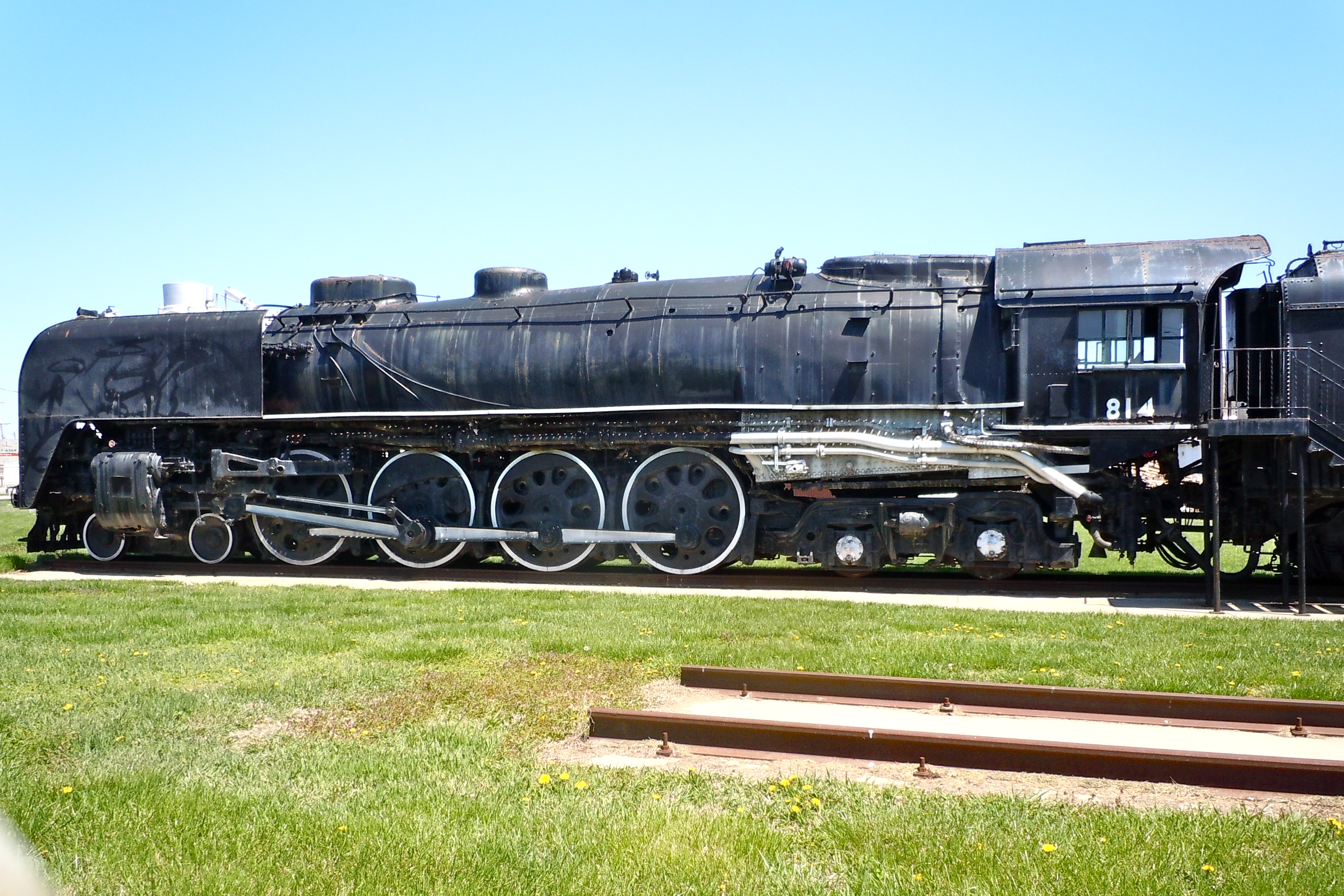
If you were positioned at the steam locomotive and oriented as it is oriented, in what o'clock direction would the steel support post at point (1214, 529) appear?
The steel support post is roughly at 7 o'clock from the steam locomotive.

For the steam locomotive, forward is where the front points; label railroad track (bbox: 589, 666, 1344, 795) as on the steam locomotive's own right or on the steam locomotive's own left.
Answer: on the steam locomotive's own left

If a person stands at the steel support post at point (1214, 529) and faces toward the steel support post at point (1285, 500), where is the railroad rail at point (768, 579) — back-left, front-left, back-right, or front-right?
back-left

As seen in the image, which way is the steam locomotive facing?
to the viewer's left

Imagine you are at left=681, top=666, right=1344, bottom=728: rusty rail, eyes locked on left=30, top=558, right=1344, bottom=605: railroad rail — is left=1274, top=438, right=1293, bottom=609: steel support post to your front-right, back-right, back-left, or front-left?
front-right

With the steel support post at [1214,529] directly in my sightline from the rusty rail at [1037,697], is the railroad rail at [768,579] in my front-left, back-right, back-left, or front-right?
front-left

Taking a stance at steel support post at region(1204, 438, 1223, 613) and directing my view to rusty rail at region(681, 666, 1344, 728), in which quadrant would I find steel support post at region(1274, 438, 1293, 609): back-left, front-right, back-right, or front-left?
back-left

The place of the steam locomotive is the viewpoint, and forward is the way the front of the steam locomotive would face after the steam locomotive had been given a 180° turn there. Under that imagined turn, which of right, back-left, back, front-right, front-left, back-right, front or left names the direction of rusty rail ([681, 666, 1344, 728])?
right

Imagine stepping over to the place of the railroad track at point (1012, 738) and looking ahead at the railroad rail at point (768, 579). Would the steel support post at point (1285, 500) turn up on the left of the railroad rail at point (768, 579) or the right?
right
